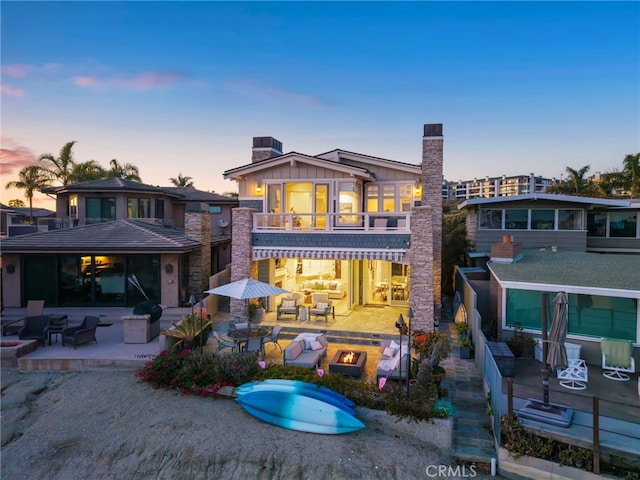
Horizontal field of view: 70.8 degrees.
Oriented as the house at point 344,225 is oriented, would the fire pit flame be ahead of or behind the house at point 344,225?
ahead

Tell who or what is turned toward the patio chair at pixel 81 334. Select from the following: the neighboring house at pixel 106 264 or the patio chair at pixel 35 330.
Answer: the neighboring house

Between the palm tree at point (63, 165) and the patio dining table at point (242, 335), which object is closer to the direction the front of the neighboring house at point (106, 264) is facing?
the patio dining table

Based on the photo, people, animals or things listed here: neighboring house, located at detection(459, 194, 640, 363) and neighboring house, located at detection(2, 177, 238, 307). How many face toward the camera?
2

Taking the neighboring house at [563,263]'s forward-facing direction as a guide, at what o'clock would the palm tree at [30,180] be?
The palm tree is roughly at 3 o'clock from the neighboring house.

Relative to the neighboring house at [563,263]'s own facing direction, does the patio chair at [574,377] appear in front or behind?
in front

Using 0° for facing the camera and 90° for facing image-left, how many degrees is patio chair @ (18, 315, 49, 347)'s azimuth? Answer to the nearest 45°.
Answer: approximately 45°

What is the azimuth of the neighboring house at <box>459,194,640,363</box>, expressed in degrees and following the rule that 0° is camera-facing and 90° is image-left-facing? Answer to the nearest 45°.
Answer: approximately 0°

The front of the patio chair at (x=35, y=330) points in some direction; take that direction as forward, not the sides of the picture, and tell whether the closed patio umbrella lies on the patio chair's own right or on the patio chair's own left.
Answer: on the patio chair's own left

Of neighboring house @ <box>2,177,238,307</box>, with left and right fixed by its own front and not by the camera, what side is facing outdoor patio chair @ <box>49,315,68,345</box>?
front

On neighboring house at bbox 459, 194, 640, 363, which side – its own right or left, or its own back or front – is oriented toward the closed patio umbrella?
front

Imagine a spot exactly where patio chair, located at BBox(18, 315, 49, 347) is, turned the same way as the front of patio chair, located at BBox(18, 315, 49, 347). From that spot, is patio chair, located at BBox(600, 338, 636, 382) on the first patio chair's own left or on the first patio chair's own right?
on the first patio chair's own left

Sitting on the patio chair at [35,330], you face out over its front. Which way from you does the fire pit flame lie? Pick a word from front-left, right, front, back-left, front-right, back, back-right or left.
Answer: left

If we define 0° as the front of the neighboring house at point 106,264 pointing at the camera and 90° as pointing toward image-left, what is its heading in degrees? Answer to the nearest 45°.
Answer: approximately 0°
